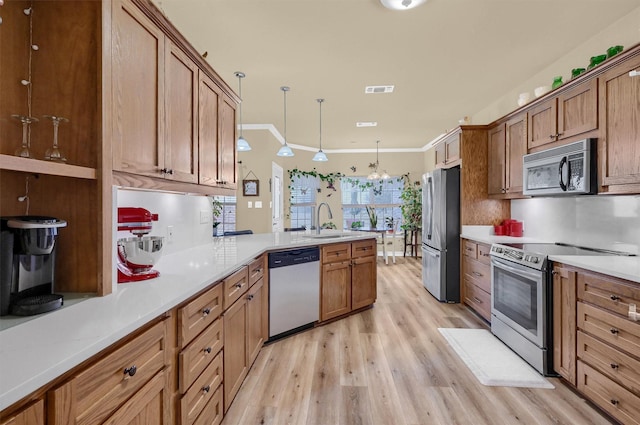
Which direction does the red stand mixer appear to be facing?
to the viewer's right

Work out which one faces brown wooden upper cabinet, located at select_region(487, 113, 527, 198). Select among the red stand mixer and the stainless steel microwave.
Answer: the red stand mixer

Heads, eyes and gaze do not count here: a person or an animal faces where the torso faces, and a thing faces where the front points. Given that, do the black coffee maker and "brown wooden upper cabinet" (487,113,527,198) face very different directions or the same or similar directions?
very different directions

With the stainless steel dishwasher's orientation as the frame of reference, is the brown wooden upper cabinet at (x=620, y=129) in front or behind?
in front

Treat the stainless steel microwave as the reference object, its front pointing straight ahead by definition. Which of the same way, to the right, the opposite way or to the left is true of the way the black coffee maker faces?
the opposite way

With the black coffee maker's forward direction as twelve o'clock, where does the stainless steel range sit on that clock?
The stainless steel range is roughly at 11 o'clock from the black coffee maker.

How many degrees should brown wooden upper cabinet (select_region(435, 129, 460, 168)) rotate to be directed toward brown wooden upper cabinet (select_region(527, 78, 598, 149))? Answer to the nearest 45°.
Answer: approximately 90° to its left

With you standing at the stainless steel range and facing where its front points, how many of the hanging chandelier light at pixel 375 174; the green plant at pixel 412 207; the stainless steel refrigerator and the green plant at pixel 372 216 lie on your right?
4

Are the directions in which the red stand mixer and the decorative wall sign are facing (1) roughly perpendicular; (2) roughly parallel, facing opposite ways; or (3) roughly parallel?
roughly perpendicular

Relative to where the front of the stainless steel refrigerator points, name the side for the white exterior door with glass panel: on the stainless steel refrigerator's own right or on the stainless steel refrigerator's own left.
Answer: on the stainless steel refrigerator's own right

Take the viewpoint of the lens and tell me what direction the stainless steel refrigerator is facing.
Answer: facing the viewer and to the left of the viewer
